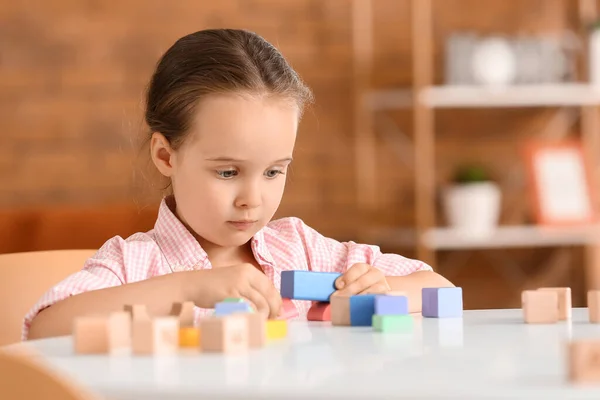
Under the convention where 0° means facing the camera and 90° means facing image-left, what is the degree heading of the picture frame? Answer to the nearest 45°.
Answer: approximately 0°

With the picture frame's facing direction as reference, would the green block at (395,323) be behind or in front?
in front

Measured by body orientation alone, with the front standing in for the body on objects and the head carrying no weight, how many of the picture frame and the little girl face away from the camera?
0

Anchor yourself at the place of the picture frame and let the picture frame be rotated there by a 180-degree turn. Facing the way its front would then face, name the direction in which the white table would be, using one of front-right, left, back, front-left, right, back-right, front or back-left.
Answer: back

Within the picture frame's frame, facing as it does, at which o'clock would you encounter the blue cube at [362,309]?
The blue cube is roughly at 12 o'clock from the picture frame.

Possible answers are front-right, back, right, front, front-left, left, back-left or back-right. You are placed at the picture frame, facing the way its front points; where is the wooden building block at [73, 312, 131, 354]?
front

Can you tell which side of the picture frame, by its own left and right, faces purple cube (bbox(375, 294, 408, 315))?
front

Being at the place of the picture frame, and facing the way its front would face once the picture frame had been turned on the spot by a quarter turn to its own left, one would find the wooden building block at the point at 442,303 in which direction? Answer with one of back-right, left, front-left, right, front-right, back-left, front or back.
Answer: right

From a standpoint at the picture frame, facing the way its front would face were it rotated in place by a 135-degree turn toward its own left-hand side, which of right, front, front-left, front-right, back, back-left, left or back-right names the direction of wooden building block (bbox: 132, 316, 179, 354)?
back-right

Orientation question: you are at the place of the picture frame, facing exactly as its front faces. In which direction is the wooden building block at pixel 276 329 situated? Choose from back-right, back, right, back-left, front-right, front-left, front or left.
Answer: front

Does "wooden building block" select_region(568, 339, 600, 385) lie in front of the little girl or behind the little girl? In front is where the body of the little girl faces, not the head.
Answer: in front

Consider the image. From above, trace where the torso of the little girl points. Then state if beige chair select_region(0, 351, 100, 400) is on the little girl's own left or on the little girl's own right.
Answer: on the little girl's own right

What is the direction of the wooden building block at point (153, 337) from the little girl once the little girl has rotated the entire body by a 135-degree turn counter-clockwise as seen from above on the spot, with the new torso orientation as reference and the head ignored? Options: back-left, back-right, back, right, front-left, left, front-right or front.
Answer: back

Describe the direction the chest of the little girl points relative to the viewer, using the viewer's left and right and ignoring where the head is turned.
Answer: facing the viewer and to the right of the viewer

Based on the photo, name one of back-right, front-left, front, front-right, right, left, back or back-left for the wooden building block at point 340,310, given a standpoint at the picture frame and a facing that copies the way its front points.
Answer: front
